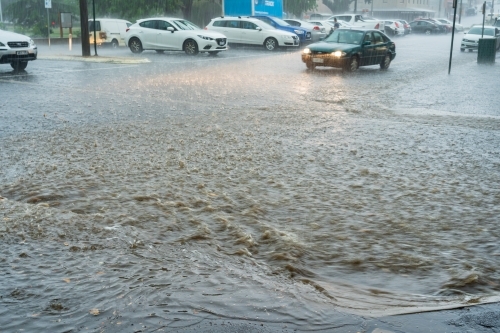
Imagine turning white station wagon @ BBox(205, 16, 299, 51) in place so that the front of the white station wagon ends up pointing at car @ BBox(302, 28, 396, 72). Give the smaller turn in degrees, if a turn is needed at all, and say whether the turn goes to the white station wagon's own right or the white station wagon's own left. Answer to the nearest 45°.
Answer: approximately 45° to the white station wagon's own right

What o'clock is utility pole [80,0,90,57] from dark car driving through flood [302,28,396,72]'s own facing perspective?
The utility pole is roughly at 2 o'clock from the dark car driving through flood.

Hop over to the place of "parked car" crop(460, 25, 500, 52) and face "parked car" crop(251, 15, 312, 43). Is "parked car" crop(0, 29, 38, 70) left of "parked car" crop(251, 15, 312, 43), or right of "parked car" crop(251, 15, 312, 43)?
left

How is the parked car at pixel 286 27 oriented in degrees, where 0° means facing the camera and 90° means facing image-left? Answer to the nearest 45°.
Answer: approximately 315°

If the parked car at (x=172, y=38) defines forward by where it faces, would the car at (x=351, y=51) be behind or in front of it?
in front

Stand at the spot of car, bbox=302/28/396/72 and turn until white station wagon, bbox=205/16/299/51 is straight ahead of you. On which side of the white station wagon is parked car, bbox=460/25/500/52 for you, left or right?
right

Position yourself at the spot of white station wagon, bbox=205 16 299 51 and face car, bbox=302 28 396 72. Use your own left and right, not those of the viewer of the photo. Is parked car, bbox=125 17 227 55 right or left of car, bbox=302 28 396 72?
right

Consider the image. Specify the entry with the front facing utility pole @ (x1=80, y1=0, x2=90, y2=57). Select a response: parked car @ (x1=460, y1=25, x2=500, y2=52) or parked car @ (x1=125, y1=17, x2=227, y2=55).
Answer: parked car @ (x1=460, y1=25, x2=500, y2=52)

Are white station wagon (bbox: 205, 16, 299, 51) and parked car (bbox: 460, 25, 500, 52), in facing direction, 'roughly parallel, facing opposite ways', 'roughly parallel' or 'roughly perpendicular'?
roughly perpendicular

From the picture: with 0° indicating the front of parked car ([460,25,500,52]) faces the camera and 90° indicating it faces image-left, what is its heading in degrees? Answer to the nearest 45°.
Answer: approximately 45°

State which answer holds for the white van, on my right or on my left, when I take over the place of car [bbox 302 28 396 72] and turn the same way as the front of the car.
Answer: on my right

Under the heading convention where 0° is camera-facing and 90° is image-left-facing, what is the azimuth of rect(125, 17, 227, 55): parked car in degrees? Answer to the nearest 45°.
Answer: approximately 315°
